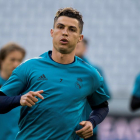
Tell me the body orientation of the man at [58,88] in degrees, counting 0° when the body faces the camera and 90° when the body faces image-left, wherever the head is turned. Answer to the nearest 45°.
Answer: approximately 0°

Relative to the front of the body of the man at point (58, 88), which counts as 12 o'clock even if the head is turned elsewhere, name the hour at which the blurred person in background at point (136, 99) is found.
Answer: The blurred person in background is roughly at 7 o'clock from the man.
